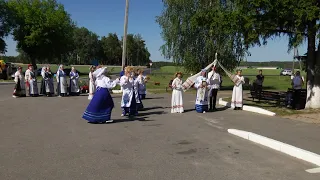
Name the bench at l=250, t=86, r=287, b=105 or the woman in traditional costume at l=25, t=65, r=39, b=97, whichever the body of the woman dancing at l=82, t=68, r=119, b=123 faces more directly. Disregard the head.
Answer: the bench

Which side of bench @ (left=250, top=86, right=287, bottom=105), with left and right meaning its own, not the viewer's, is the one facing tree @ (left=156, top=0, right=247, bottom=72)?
right

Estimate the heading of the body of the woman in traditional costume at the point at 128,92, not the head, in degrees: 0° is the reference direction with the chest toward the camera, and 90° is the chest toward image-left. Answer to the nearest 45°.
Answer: approximately 45°

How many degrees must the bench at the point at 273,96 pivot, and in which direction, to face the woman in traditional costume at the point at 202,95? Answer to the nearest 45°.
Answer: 0° — it already faces them

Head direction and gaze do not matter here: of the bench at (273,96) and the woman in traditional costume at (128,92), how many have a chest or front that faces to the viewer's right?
0

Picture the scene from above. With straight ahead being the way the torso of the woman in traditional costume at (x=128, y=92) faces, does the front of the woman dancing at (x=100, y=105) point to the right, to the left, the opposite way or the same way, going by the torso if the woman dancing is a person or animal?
the opposite way

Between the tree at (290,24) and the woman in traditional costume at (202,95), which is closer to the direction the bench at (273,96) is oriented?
the woman in traditional costume

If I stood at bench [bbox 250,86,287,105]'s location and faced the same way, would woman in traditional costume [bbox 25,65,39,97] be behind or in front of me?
in front

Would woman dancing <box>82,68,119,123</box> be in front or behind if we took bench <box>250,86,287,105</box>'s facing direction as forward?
in front

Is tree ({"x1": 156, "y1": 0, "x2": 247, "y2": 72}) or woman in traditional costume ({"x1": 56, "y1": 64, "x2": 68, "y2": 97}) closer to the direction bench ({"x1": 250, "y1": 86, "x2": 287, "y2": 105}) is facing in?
the woman in traditional costume

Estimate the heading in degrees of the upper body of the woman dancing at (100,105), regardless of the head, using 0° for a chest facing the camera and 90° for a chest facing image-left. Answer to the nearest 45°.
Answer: approximately 225°

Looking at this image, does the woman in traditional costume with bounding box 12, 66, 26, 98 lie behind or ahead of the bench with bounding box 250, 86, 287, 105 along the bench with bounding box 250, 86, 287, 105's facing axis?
ahead

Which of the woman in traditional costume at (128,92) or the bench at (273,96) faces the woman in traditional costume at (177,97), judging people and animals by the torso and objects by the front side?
the bench

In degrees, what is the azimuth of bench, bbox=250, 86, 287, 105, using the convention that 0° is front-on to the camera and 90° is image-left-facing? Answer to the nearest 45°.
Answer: approximately 45°
